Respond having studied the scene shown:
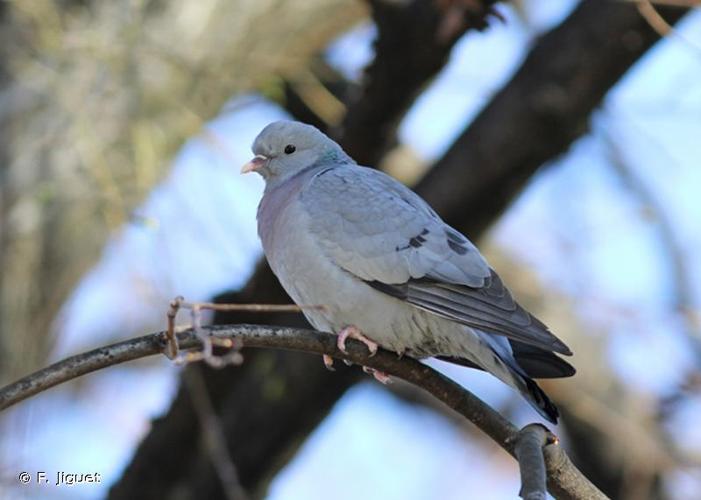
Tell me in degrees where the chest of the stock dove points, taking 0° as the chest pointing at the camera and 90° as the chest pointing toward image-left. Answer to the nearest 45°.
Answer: approximately 90°
